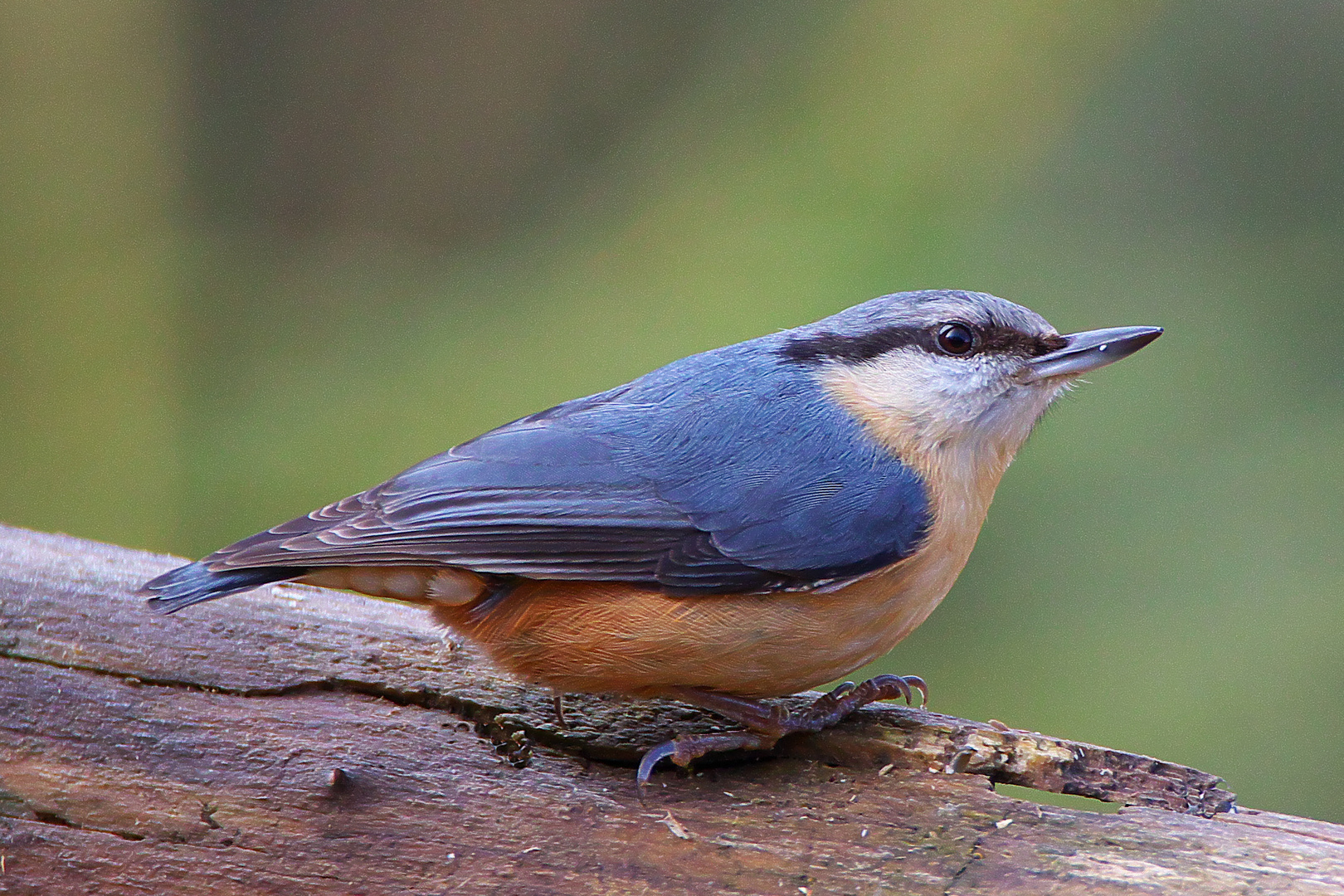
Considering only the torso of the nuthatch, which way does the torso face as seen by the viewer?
to the viewer's right
